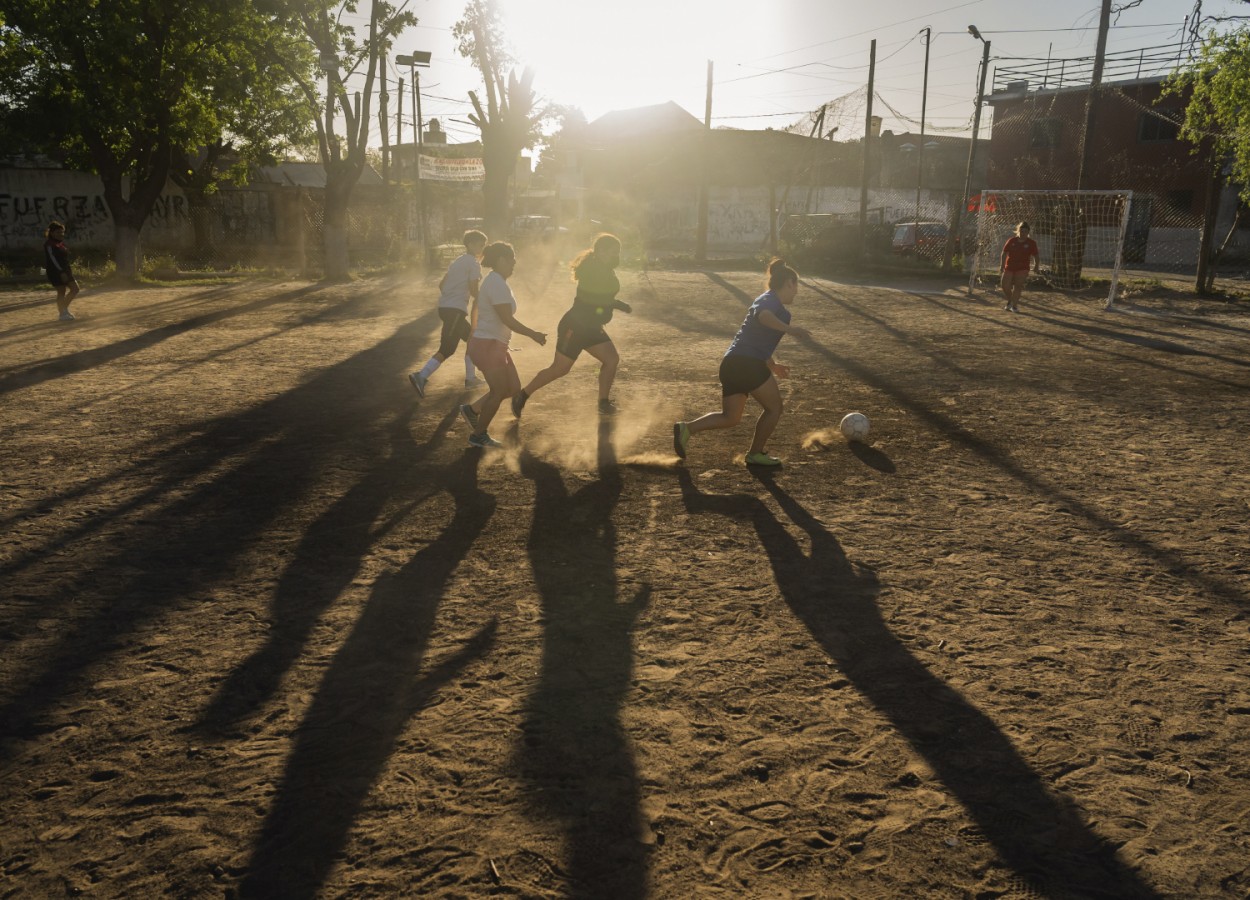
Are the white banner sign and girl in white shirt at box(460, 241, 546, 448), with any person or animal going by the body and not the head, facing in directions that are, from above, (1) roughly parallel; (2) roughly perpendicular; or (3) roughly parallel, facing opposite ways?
roughly perpendicular

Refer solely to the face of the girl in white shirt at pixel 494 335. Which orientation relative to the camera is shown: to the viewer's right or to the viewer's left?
to the viewer's right

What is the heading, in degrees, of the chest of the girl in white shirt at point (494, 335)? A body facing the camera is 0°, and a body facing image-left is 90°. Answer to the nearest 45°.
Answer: approximately 270°

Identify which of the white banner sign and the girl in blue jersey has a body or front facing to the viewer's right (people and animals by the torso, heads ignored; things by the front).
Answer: the girl in blue jersey

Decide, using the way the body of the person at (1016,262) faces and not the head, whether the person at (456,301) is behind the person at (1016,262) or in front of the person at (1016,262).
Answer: in front

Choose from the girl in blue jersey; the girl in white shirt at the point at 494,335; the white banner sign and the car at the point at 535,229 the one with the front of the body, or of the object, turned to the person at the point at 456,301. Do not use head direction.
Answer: the white banner sign

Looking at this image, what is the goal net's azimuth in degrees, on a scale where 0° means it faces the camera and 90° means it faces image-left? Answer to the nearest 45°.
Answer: approximately 45°

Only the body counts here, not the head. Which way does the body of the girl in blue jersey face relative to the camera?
to the viewer's right
